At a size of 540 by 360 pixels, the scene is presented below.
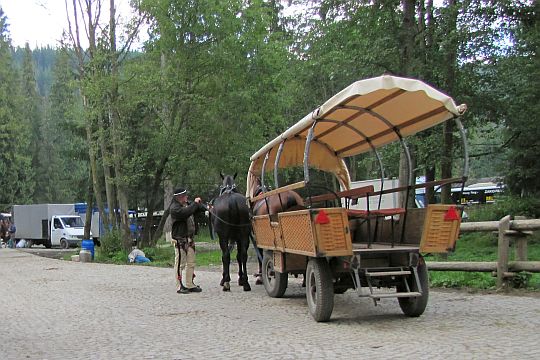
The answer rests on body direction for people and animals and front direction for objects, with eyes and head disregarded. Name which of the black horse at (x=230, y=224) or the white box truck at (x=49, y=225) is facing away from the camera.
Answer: the black horse

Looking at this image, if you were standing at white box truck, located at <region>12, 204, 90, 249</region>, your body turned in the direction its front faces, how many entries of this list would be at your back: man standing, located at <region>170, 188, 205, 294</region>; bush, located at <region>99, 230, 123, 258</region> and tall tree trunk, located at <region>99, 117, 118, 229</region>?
0

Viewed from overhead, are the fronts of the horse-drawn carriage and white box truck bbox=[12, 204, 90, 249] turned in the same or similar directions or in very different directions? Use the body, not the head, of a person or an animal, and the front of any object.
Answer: very different directions

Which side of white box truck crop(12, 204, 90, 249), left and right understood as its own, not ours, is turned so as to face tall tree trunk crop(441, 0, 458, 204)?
front

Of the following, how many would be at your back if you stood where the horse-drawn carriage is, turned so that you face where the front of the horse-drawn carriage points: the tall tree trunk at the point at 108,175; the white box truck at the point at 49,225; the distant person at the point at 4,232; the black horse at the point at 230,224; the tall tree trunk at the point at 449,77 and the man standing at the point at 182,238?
0

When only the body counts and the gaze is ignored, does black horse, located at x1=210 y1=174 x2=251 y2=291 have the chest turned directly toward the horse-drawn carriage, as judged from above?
no

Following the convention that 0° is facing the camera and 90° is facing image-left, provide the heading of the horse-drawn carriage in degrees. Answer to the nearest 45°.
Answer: approximately 135°

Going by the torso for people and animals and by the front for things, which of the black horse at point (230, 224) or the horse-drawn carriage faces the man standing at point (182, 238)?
the horse-drawn carriage

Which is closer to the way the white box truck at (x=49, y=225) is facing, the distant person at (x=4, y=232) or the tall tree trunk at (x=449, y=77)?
the tall tree trunk

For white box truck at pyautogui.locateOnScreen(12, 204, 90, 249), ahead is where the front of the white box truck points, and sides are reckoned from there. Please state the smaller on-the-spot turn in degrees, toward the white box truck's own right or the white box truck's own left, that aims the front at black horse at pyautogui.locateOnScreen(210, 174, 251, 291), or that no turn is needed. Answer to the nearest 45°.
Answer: approximately 45° to the white box truck's own right

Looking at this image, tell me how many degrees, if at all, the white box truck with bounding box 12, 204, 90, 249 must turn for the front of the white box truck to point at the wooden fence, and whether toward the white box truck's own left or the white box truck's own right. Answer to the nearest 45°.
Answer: approximately 45° to the white box truck's own right

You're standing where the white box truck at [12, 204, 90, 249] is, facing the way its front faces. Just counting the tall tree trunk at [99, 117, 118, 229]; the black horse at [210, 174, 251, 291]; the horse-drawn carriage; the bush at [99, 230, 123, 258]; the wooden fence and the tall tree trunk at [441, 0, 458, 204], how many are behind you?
0

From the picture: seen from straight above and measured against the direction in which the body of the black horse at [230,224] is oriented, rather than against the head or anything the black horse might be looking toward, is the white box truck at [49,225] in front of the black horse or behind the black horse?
in front

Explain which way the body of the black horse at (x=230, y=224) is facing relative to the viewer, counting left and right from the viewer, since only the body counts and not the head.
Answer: facing away from the viewer

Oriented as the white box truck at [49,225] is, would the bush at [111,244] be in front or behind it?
in front

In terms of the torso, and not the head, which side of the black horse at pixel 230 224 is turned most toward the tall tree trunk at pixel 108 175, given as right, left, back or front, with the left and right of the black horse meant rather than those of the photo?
front

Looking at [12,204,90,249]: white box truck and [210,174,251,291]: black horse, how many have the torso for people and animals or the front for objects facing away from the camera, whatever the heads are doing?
1
